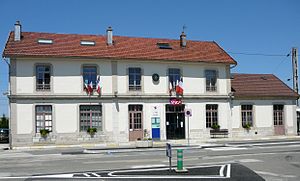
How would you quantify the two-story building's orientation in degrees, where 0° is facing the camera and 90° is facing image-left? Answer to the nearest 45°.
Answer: approximately 0°

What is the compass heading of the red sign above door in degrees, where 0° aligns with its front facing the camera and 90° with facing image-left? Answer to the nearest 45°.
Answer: approximately 0°

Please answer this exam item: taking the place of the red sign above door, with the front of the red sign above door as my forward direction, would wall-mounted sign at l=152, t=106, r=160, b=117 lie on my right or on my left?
on my right

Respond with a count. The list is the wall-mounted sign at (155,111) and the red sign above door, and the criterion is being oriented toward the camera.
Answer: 2

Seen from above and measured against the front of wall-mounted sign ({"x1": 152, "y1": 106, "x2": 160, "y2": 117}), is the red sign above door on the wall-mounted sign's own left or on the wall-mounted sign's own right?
on the wall-mounted sign's own left

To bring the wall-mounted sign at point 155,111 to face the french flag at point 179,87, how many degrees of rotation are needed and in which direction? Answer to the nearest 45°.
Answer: approximately 90° to its left
